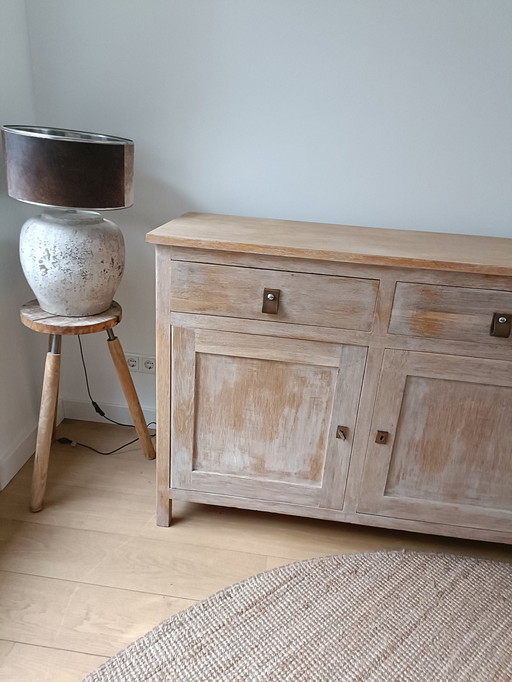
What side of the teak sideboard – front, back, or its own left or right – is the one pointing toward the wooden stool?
right

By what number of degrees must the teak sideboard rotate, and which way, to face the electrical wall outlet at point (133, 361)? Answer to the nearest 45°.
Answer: approximately 135° to its right

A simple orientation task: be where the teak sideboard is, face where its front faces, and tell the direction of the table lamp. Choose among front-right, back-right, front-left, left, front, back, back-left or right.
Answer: right

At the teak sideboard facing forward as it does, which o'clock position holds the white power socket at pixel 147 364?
The white power socket is roughly at 4 o'clock from the teak sideboard.

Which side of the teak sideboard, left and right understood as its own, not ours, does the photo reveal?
front
